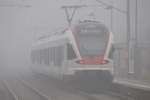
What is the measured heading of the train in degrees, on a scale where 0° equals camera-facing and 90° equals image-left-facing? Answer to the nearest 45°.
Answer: approximately 315°
